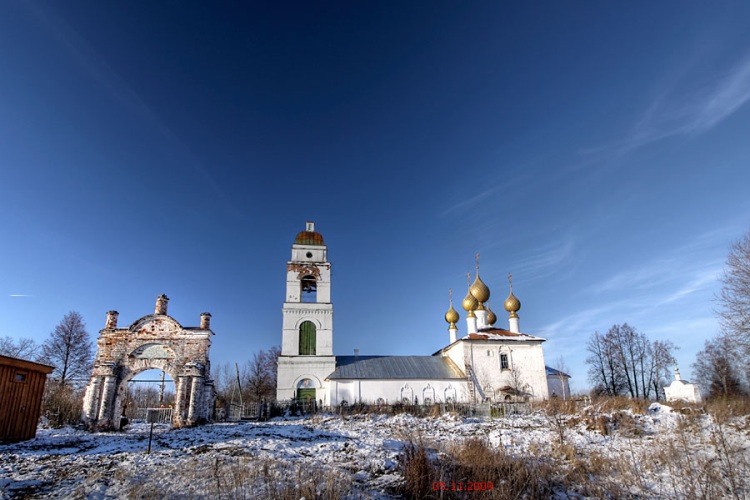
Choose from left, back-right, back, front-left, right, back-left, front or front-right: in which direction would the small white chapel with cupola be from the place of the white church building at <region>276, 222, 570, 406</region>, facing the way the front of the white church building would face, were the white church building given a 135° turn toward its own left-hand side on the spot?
front-left

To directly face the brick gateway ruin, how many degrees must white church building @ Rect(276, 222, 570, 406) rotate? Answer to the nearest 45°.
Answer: approximately 45° to its left

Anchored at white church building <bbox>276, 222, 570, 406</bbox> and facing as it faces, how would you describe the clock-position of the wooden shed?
The wooden shed is roughly at 10 o'clock from the white church building.

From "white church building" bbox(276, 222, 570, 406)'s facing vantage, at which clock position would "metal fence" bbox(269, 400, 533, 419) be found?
The metal fence is roughly at 12 o'clock from the white church building.

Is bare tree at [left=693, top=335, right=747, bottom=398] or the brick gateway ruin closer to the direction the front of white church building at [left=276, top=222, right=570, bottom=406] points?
the brick gateway ruin

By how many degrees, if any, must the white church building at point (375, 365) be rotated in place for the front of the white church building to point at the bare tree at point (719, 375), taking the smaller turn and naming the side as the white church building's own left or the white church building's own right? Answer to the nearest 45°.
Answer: approximately 135° to the white church building's own right
